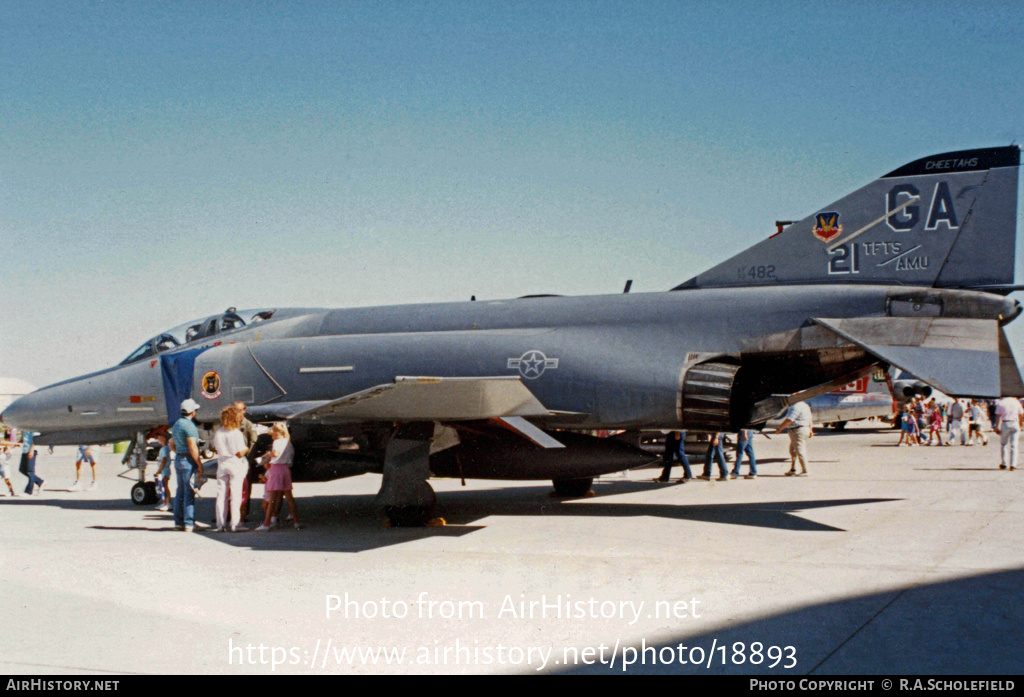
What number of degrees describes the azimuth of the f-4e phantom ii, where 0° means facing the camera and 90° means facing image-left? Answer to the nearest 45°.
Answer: approximately 90°

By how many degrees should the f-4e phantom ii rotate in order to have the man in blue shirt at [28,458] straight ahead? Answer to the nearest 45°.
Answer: approximately 45° to its right

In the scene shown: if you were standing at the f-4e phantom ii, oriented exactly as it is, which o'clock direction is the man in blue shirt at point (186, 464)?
The man in blue shirt is roughly at 12 o'clock from the f-4e phantom ii.

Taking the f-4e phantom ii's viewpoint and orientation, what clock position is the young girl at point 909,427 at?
The young girl is roughly at 4 o'clock from the f-4e phantom ii.

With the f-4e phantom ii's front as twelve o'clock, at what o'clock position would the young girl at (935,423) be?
The young girl is roughly at 4 o'clock from the f-4e phantom ii.
